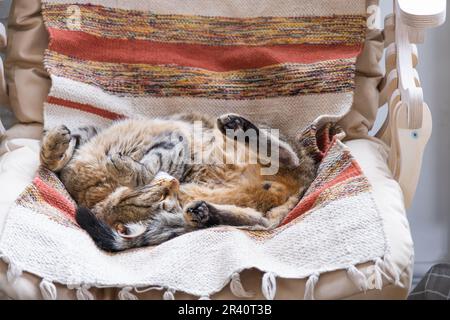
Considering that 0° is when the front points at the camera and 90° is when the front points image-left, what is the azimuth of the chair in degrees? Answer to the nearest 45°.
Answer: approximately 0°
